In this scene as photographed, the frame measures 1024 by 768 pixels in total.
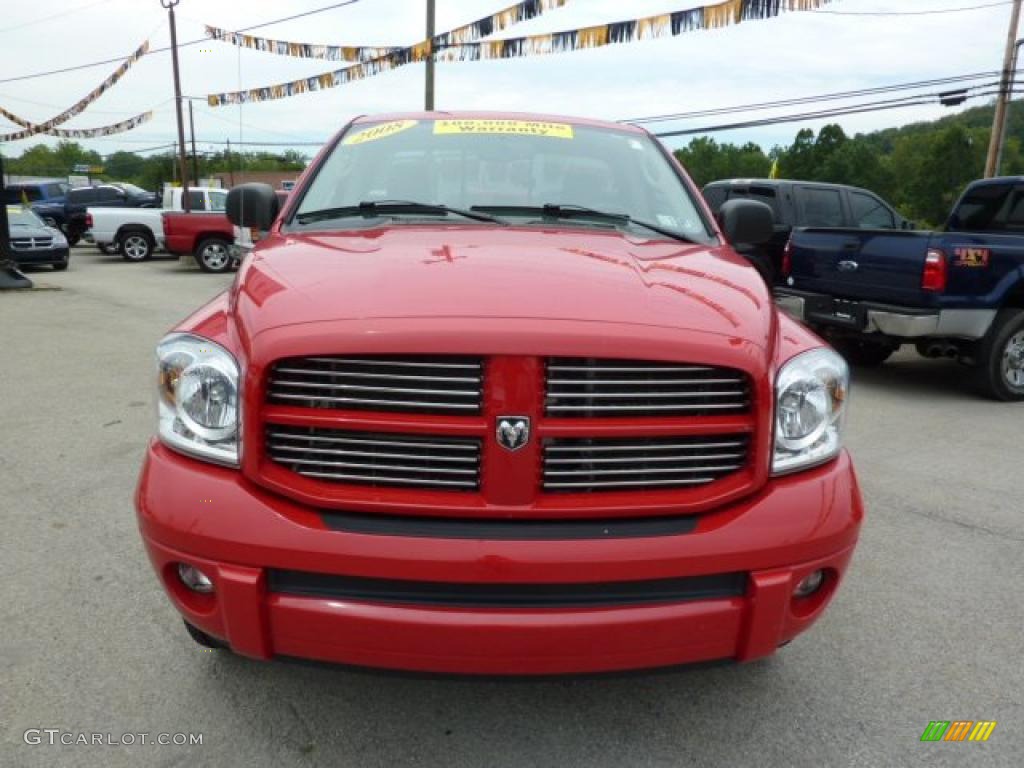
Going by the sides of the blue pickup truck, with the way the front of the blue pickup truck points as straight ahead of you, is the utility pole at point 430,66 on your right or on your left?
on your left

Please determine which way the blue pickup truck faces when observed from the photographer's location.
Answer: facing away from the viewer and to the right of the viewer

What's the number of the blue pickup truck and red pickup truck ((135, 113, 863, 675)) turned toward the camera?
1

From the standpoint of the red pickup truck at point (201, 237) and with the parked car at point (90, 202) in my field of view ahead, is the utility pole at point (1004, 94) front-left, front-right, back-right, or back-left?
back-right

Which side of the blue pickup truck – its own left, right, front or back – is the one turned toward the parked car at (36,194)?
left

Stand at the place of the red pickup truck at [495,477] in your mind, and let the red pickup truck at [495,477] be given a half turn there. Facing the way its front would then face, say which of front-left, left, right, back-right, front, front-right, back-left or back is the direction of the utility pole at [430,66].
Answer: front

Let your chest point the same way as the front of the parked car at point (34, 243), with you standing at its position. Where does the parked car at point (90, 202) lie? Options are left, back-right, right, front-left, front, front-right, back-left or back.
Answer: back-left

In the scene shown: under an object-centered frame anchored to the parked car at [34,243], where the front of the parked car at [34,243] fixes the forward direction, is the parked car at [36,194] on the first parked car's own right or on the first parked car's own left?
on the first parked car's own left

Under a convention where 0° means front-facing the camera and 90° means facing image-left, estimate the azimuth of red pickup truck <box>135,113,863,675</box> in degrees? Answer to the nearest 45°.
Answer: approximately 0°
